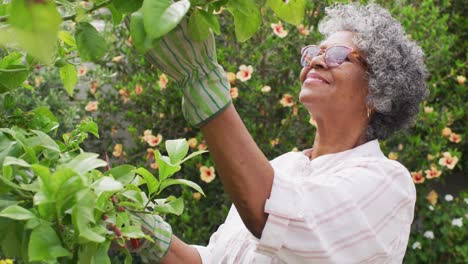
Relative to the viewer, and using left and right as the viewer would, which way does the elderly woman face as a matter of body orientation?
facing to the left of the viewer

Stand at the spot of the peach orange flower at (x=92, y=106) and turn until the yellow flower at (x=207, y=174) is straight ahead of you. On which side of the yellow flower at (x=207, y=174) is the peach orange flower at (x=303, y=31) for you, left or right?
left

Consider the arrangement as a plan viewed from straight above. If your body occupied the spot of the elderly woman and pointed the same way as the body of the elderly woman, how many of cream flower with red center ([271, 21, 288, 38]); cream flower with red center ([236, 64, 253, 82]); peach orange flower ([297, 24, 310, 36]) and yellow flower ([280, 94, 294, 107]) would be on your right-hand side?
4

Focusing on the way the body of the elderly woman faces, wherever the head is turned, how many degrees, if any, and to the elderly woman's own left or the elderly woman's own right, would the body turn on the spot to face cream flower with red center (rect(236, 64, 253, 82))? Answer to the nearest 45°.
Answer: approximately 90° to the elderly woman's own right

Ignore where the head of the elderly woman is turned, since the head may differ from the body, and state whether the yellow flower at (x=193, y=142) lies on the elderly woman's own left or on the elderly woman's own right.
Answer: on the elderly woman's own right

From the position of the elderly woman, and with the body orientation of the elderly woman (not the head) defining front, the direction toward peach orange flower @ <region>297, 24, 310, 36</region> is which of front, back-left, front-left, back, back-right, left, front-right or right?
right

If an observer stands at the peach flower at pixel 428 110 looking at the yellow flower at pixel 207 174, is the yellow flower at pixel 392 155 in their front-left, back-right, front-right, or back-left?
front-left

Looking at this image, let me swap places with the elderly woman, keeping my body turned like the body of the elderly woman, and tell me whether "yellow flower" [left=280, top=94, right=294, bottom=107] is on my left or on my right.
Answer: on my right
